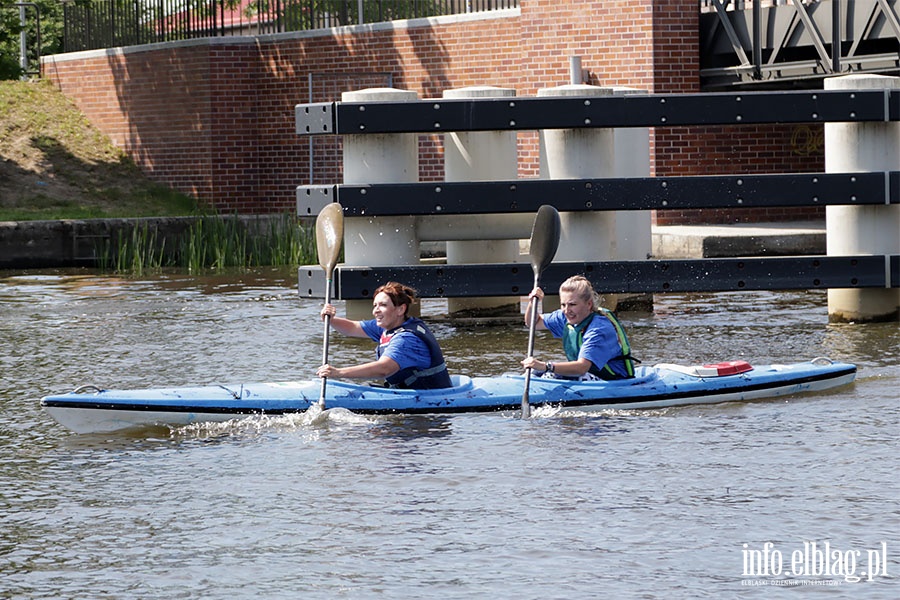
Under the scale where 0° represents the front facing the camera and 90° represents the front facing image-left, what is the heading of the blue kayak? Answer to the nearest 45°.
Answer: approximately 90°

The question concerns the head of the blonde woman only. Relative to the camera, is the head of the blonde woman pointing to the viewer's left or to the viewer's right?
to the viewer's left

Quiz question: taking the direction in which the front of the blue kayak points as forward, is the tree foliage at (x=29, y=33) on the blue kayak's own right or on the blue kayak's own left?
on the blue kayak's own right

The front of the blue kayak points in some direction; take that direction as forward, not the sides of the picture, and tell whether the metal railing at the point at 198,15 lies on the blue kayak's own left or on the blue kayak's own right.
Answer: on the blue kayak's own right
